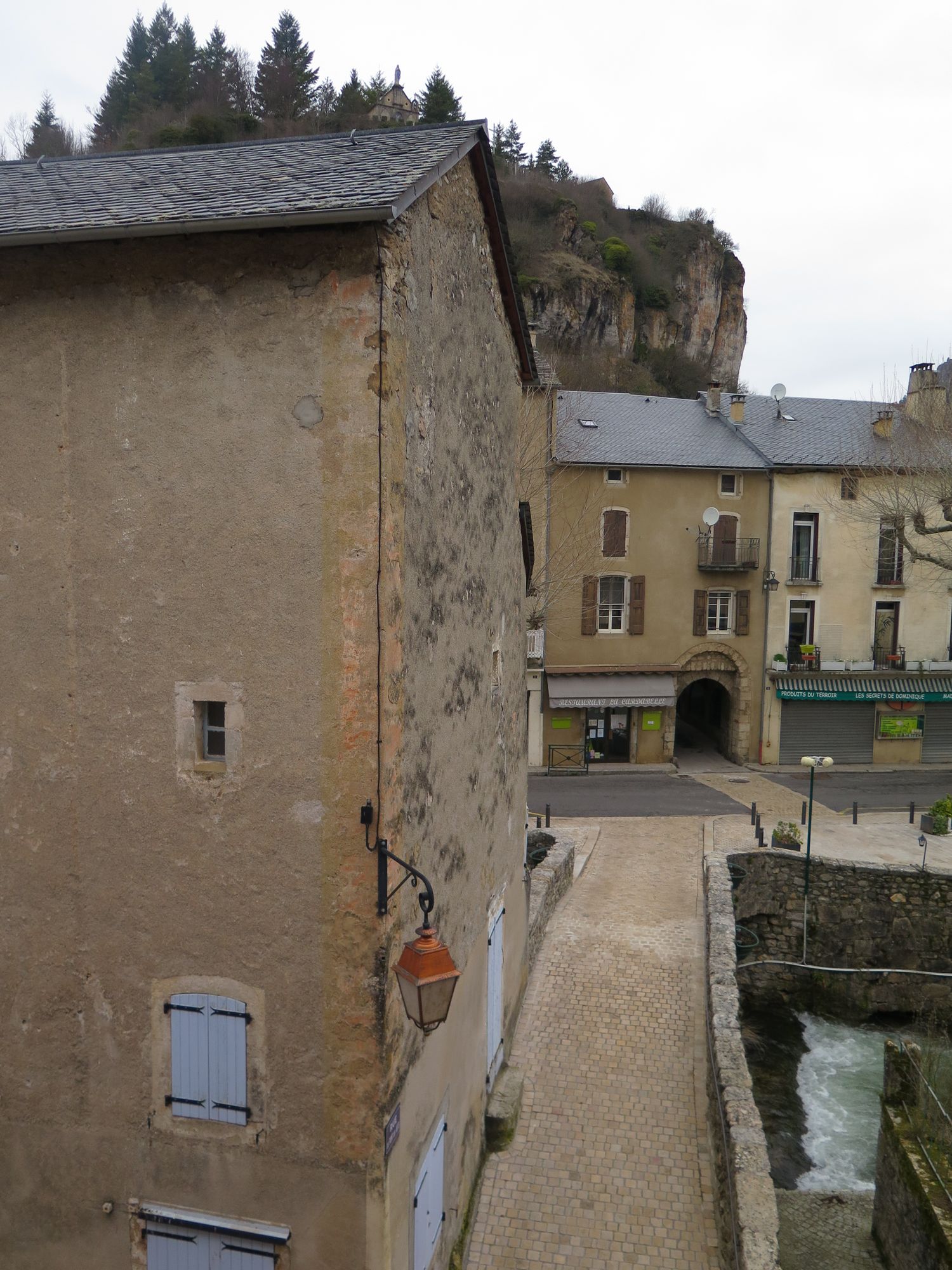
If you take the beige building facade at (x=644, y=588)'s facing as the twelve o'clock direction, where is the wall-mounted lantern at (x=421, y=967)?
The wall-mounted lantern is roughly at 12 o'clock from the beige building facade.

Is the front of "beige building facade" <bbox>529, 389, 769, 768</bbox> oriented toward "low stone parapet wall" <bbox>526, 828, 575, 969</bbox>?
yes

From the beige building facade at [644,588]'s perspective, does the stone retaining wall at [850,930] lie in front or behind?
in front

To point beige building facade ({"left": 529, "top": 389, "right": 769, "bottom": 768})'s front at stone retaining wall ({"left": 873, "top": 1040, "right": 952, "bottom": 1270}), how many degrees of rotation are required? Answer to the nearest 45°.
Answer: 0° — it already faces it

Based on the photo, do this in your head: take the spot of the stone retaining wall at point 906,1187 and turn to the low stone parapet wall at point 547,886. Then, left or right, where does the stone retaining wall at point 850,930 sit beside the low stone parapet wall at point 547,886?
right

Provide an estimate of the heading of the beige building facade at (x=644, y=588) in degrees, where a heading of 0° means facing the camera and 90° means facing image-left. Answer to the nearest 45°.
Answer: approximately 0°
